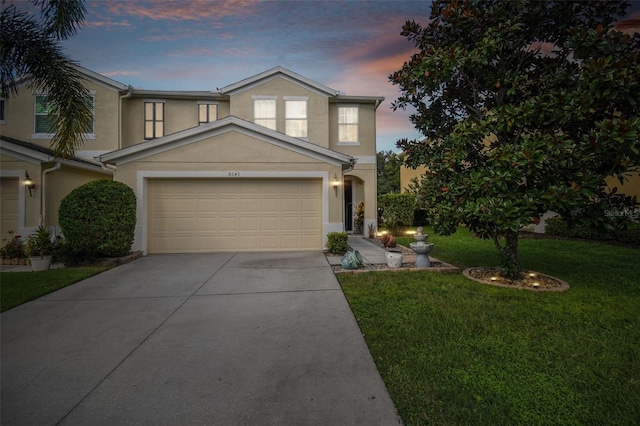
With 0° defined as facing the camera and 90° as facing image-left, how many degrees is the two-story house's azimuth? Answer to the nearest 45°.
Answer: approximately 0°

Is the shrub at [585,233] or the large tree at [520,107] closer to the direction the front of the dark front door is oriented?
the large tree

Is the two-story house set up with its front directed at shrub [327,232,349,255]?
no

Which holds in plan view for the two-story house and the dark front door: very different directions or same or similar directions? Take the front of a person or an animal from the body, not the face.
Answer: same or similar directions

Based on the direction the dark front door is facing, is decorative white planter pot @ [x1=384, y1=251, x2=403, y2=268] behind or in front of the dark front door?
in front

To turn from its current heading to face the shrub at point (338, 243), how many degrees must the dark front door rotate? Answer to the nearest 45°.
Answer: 0° — it already faces it

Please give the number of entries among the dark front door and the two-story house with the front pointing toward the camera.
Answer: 2

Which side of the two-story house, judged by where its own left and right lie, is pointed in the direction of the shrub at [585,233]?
left

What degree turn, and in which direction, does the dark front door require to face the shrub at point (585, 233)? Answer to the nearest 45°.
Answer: approximately 45° to its left

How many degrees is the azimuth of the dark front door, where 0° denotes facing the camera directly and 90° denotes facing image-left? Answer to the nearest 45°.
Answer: approximately 0°

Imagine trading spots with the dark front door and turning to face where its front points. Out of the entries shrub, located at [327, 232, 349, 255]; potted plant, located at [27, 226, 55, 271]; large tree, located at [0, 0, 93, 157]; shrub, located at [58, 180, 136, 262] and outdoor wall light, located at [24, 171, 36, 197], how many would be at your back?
0
